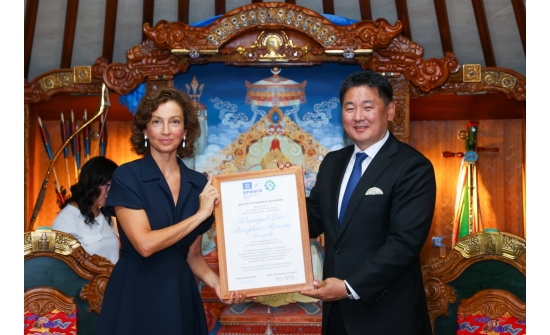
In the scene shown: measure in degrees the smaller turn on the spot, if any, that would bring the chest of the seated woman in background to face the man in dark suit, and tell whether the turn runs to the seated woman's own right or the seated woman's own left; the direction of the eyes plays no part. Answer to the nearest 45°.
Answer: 0° — they already face them

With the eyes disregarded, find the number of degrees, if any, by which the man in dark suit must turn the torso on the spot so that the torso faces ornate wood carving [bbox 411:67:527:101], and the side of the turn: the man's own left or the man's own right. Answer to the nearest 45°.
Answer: approximately 180°

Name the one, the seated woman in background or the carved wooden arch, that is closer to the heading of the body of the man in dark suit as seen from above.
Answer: the seated woman in background

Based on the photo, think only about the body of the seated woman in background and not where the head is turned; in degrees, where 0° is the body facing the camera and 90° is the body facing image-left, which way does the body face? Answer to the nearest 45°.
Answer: approximately 315°

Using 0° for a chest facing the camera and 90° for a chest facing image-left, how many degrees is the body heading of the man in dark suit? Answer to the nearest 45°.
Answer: approximately 45°

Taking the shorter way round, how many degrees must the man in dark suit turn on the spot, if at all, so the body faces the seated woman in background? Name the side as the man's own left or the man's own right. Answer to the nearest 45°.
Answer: approximately 90° to the man's own right
